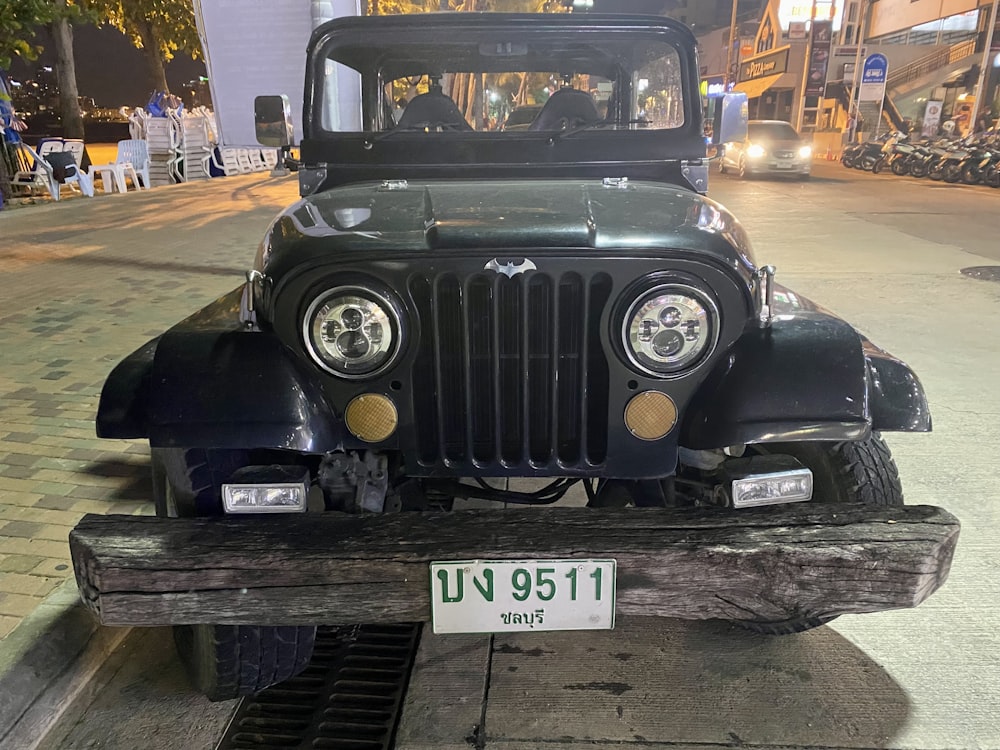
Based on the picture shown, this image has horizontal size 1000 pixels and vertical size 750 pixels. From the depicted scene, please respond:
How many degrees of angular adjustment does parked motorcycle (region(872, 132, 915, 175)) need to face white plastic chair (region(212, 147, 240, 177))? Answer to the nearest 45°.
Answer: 0° — it already faces it

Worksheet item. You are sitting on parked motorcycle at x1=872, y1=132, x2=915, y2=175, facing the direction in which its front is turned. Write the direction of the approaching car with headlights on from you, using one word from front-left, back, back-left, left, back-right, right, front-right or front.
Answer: front

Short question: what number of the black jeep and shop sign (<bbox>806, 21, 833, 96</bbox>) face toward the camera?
2

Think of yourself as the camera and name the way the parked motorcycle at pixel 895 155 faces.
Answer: facing the viewer and to the left of the viewer

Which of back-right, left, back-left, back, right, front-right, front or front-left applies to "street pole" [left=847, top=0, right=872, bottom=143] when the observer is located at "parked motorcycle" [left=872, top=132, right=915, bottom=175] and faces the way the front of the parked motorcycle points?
back-right

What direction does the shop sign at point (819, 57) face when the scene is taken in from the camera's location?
facing the viewer

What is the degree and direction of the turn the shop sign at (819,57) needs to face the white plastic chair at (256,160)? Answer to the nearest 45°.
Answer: approximately 45° to its right

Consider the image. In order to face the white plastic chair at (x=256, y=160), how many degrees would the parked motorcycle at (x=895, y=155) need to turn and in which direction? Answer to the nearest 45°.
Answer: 0° — it already faces it

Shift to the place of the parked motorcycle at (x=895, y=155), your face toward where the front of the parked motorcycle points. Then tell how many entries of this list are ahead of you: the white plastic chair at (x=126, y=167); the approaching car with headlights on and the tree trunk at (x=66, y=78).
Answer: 3

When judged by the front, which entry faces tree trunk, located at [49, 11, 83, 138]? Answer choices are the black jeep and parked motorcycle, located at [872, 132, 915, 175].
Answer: the parked motorcycle

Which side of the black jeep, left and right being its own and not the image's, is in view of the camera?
front

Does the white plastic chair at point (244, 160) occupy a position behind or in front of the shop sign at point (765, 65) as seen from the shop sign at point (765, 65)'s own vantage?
in front

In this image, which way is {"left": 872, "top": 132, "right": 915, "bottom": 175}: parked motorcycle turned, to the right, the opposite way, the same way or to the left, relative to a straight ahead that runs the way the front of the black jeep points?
to the right

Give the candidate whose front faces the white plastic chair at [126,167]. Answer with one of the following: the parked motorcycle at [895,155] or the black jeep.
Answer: the parked motorcycle

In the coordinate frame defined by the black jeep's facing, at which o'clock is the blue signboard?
The blue signboard is roughly at 7 o'clock from the black jeep.

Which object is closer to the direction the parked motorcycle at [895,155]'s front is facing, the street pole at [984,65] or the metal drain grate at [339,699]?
the metal drain grate
